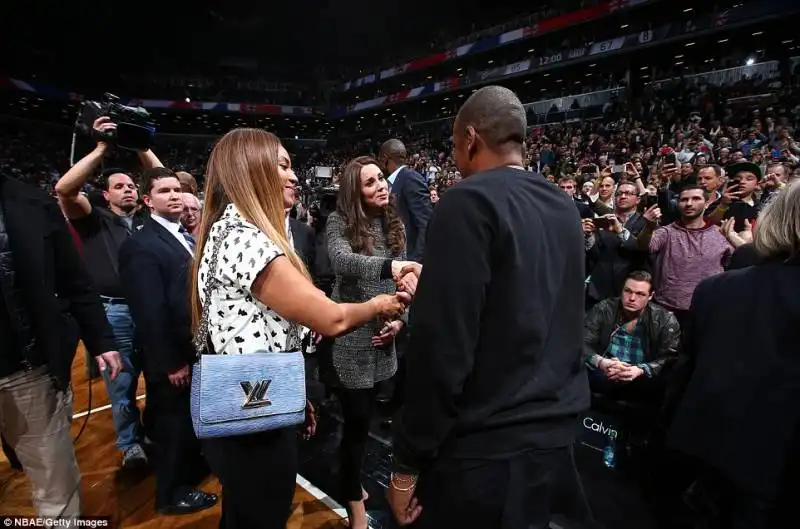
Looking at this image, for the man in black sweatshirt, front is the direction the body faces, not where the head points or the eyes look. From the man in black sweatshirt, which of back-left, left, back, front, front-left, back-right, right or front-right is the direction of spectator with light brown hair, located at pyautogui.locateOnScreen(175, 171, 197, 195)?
front

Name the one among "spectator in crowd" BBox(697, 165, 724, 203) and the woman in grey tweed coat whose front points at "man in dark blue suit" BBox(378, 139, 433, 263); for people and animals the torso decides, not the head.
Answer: the spectator in crowd

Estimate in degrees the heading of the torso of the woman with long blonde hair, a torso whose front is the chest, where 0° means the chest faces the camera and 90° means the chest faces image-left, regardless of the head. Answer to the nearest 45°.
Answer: approximately 270°

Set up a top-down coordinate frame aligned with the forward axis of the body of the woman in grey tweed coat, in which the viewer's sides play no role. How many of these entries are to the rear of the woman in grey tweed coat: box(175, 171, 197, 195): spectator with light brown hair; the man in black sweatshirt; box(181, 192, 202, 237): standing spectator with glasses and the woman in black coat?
2

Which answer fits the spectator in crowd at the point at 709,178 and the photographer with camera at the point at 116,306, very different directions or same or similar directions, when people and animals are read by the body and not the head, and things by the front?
very different directions

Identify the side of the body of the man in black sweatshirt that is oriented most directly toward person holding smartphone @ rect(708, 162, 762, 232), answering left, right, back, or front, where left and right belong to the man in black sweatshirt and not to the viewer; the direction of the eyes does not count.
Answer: right

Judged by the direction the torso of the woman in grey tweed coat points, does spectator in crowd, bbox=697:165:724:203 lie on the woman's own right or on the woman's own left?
on the woman's own left

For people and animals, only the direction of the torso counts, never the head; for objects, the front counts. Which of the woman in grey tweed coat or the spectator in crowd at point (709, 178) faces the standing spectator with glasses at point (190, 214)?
the spectator in crowd at point (709, 178)

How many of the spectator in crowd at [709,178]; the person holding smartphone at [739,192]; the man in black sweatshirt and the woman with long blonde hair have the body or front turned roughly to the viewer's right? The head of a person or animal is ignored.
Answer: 1

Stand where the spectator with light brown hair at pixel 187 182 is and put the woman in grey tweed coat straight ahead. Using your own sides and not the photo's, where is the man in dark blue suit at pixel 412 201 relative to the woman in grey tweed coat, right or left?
left

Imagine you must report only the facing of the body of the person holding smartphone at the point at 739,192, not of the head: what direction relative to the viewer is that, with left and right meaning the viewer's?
facing the viewer and to the left of the viewer

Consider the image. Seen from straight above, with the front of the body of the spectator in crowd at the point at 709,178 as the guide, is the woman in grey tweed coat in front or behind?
in front

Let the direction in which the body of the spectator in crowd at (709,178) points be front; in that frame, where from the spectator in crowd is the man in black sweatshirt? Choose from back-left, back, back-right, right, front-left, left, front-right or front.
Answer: front-left

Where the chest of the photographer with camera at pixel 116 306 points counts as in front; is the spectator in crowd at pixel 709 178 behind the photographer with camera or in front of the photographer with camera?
in front
